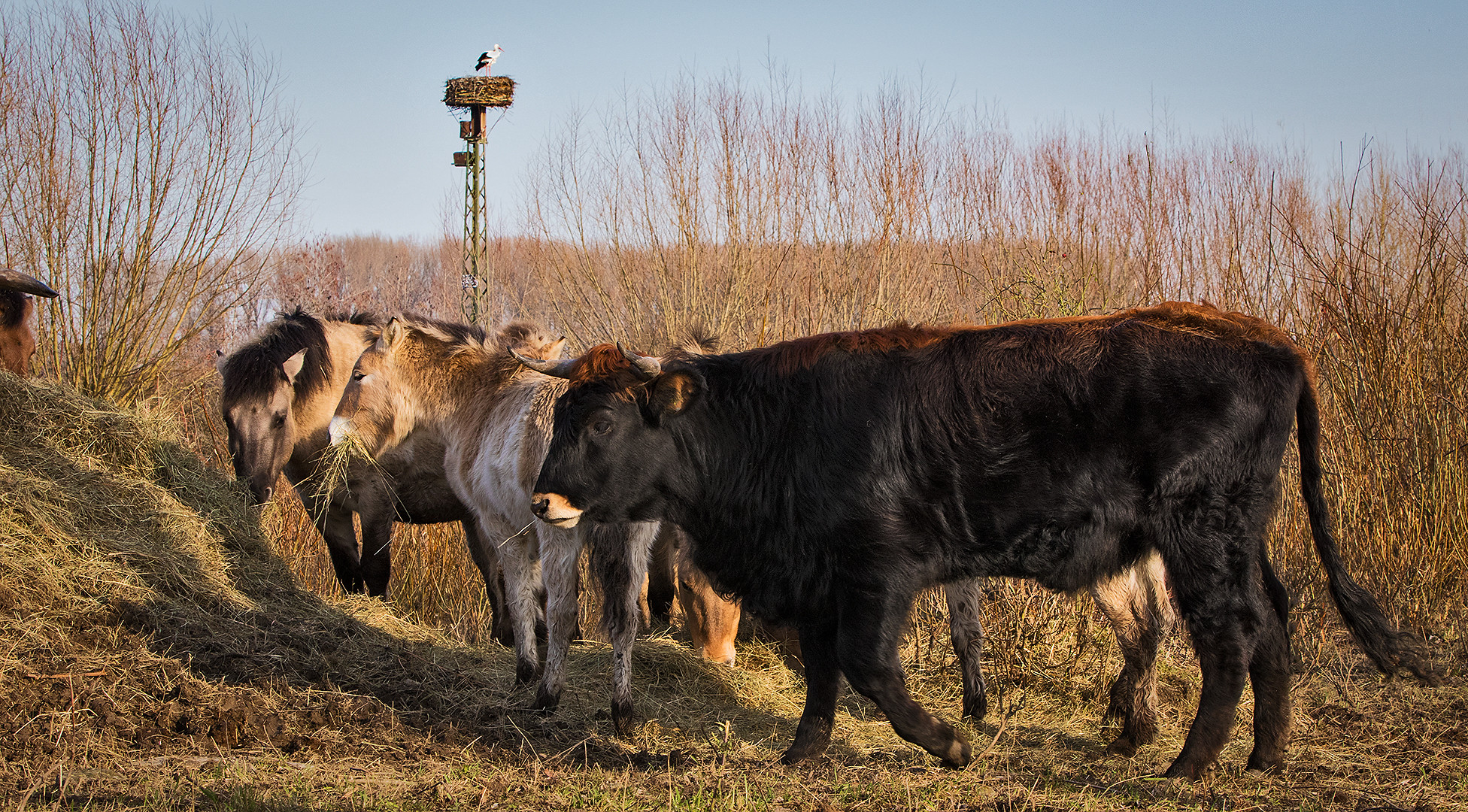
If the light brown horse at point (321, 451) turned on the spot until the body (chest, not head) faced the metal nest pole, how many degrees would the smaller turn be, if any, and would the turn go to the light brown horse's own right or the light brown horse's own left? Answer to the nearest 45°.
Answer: approximately 135° to the light brown horse's own right

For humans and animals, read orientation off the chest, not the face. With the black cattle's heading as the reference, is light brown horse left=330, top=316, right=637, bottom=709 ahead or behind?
ahead

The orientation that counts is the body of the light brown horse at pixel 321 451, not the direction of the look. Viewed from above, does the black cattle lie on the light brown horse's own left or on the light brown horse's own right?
on the light brown horse's own left

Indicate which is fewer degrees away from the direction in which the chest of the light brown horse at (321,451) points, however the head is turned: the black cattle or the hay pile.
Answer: the hay pile

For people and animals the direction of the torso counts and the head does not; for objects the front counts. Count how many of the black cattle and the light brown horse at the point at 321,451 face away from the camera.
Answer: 0

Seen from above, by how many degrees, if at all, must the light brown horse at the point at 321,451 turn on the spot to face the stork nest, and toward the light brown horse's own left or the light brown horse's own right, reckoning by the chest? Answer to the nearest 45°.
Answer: approximately 135° to the light brown horse's own right

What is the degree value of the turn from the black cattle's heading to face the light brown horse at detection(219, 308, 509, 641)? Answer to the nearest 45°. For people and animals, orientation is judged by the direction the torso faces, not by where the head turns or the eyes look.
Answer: approximately 45° to its right

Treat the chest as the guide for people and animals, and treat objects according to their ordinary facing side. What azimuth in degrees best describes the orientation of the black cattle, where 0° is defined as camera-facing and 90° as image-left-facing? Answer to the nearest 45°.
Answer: approximately 90°

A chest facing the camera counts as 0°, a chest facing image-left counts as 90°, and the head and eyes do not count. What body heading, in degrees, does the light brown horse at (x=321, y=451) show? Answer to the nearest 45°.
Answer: approximately 45°

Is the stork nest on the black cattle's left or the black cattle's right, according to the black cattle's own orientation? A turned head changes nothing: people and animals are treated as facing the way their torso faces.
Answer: on its right

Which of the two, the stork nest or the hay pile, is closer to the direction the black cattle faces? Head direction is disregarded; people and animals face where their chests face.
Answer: the hay pile
